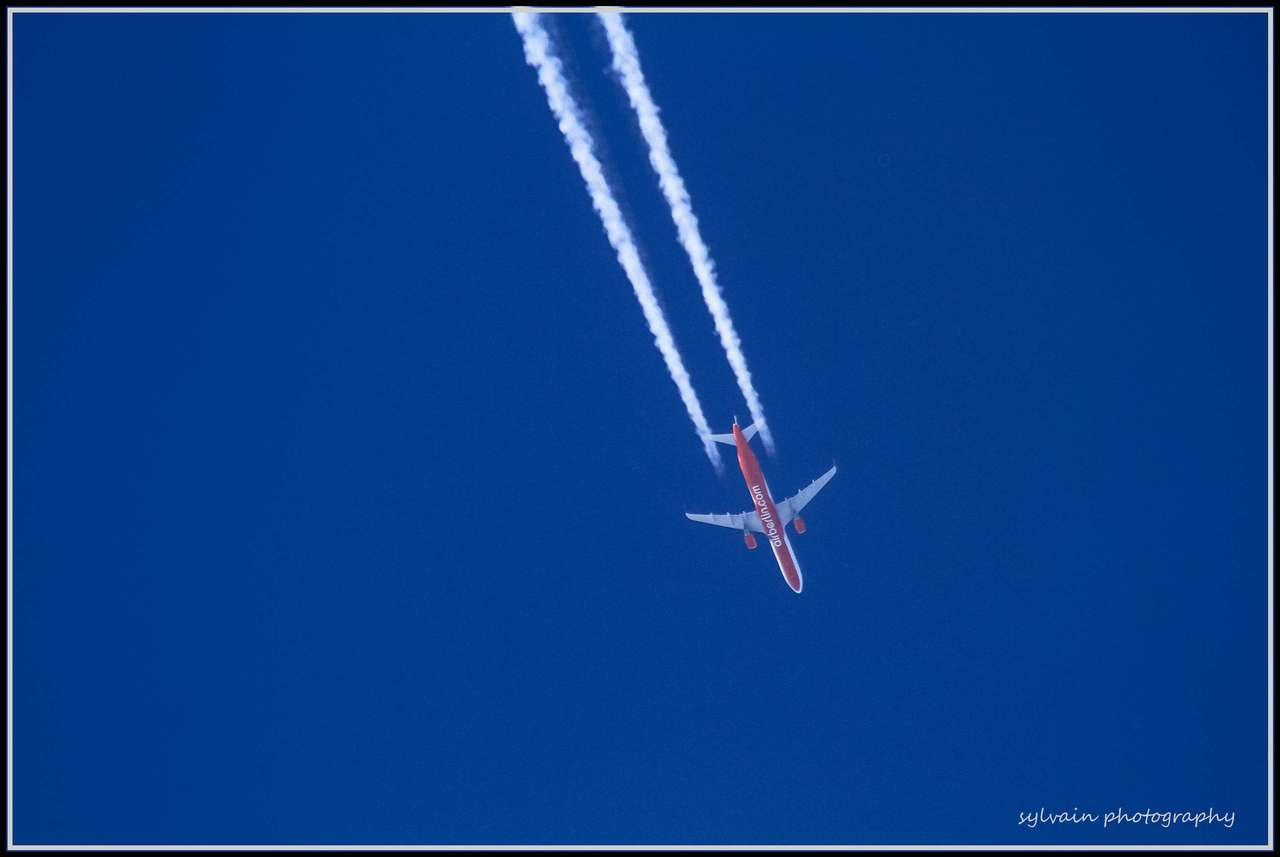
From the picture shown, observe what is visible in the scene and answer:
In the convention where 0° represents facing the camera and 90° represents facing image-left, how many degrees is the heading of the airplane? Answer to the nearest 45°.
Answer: approximately 180°
